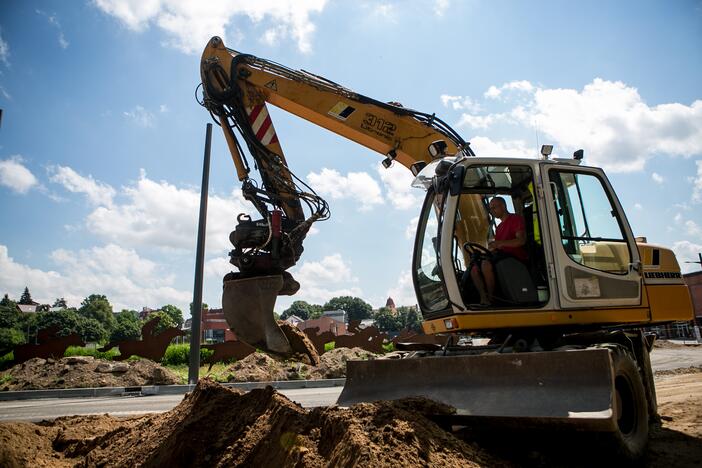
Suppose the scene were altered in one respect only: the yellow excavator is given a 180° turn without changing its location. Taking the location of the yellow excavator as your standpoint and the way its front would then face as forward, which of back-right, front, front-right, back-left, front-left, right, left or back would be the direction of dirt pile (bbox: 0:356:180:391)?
back-left

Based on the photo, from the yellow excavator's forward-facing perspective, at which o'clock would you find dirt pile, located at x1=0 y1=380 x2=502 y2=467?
The dirt pile is roughly at 11 o'clock from the yellow excavator.

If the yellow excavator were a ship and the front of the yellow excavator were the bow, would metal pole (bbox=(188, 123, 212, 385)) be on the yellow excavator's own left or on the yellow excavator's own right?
on the yellow excavator's own right

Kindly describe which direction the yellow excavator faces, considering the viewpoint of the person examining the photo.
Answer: facing to the left of the viewer

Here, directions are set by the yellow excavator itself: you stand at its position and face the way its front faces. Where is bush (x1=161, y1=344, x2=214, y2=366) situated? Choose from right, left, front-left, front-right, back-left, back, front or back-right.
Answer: front-right

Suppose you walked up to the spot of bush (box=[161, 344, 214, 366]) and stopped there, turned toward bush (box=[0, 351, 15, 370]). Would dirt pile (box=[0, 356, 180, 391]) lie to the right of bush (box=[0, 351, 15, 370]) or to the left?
left

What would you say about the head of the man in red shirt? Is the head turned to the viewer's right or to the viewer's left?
to the viewer's left

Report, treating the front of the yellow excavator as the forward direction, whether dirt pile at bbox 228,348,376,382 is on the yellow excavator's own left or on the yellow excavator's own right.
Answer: on the yellow excavator's own right

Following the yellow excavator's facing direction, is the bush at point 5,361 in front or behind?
in front

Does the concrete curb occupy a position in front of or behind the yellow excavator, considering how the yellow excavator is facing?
in front
